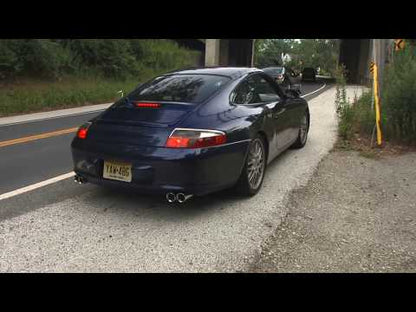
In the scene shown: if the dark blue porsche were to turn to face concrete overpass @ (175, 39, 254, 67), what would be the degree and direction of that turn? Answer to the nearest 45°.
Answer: approximately 45° to its left

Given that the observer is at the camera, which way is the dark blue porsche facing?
facing away from the viewer and to the right of the viewer

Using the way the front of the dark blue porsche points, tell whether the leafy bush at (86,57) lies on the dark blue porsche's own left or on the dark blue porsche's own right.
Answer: on the dark blue porsche's own left
